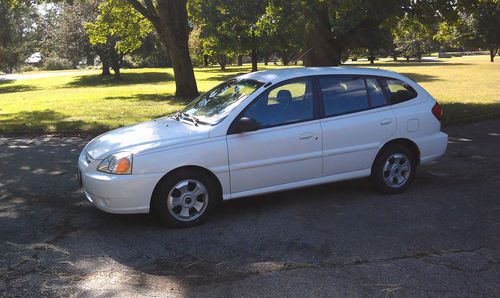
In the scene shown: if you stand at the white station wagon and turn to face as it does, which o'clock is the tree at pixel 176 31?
The tree is roughly at 4 o'clock from the white station wagon.

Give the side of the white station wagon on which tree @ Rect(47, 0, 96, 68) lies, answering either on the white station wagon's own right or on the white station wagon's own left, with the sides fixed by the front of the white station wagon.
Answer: on the white station wagon's own right

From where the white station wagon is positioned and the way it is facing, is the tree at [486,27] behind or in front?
behind

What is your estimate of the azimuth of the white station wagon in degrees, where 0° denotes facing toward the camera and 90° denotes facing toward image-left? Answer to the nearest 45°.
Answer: approximately 45°

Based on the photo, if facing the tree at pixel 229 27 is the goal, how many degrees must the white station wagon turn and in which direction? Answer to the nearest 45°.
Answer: approximately 135° to its right

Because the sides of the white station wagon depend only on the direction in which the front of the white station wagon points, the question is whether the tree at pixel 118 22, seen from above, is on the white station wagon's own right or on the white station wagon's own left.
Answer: on the white station wagon's own right

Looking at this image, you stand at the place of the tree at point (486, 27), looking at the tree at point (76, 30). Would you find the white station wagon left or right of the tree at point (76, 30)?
left

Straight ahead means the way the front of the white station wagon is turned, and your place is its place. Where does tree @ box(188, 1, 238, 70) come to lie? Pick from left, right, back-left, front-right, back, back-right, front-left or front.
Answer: back-right
